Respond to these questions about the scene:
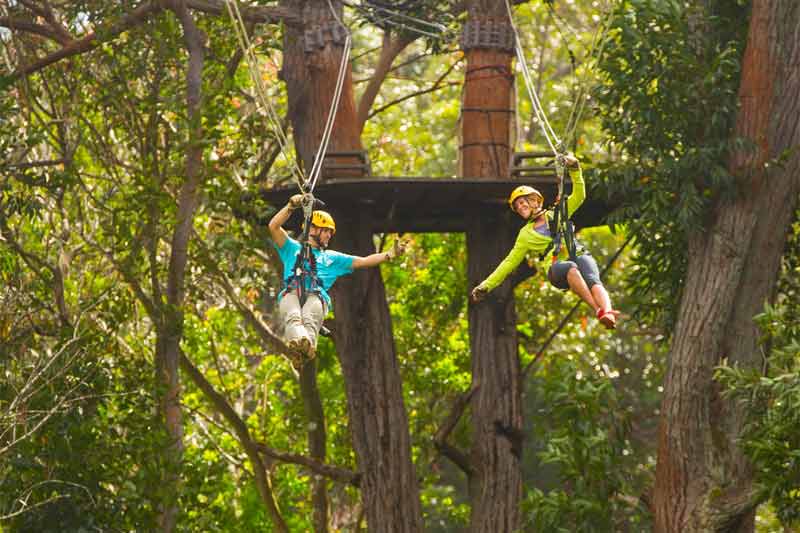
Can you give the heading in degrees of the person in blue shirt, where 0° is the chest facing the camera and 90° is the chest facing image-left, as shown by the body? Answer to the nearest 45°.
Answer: approximately 0°

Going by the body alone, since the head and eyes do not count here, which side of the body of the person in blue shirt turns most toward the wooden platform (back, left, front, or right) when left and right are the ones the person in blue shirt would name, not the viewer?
back

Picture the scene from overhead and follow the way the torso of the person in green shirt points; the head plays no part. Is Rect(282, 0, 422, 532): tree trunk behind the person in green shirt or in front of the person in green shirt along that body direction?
behind

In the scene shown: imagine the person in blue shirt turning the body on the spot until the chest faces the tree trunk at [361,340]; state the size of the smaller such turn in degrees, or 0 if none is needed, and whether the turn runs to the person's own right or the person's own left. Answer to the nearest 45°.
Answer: approximately 180°

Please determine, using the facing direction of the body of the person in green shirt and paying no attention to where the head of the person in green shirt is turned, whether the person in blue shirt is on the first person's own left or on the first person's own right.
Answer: on the first person's own right

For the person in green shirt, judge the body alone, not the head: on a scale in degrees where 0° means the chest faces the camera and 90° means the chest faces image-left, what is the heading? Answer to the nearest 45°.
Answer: approximately 315°

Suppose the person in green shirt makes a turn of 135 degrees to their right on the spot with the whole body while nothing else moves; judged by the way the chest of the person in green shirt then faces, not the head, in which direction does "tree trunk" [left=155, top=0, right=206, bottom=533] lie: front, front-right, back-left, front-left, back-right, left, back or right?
front-right

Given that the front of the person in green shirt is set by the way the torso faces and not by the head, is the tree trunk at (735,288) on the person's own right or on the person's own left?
on the person's own left
